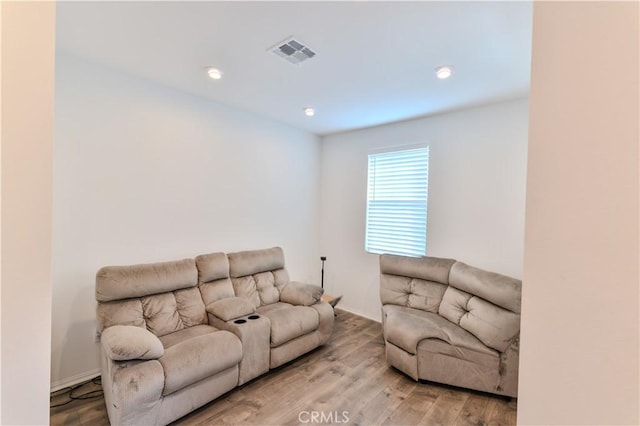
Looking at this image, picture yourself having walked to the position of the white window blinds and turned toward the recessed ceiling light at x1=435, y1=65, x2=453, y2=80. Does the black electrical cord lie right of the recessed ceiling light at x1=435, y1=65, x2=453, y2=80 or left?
right

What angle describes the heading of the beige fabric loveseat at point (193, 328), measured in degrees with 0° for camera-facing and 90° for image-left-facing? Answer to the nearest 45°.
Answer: approximately 315°

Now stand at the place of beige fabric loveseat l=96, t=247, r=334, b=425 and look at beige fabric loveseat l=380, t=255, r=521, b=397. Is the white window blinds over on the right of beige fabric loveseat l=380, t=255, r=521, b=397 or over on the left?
left

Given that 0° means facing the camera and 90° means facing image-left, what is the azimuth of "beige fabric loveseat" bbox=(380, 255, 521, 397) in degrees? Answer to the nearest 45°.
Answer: approximately 45°

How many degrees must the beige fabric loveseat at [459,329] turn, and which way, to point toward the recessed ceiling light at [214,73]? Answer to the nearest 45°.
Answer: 0° — it already faces it

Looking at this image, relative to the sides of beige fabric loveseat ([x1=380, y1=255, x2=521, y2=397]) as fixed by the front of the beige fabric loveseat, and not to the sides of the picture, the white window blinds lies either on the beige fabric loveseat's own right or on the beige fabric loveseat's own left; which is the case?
on the beige fabric loveseat's own right
